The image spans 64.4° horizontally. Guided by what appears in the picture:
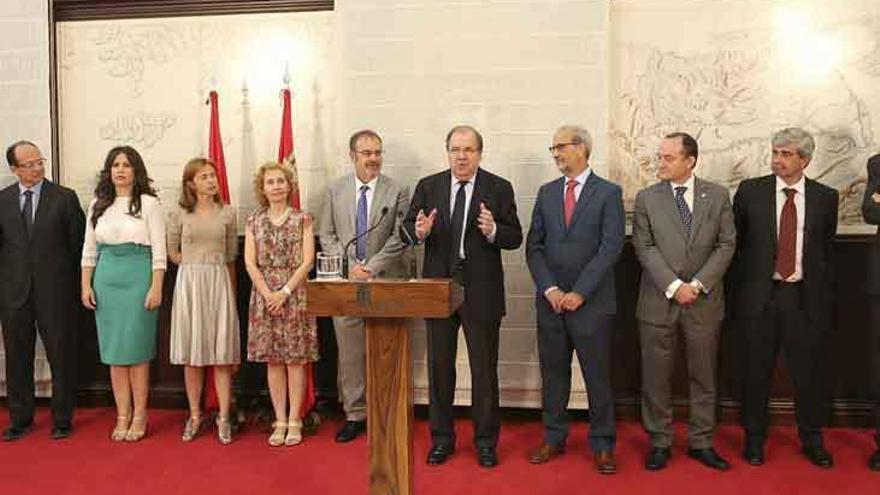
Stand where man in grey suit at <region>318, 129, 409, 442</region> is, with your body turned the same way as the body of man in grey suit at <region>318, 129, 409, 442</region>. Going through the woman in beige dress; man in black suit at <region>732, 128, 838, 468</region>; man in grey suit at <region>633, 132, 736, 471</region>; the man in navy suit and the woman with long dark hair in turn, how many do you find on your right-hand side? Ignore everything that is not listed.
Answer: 2

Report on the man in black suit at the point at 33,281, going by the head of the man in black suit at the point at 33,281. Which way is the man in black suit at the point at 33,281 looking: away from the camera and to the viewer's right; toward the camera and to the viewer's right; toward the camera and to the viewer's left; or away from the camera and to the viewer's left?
toward the camera and to the viewer's right

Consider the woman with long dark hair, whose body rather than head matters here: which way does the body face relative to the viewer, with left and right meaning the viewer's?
facing the viewer

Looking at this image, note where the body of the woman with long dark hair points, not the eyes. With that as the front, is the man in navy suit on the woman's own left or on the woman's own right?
on the woman's own left

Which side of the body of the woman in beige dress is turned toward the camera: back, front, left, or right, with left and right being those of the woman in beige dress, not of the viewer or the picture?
front

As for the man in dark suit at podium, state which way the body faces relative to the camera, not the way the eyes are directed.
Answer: toward the camera

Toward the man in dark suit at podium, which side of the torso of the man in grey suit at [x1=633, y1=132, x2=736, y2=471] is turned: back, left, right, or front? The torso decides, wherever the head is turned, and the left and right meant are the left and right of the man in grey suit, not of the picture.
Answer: right

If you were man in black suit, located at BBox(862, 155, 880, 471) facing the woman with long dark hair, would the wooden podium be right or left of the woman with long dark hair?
left

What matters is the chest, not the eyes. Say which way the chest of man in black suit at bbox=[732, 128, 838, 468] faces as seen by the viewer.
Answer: toward the camera
